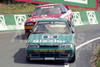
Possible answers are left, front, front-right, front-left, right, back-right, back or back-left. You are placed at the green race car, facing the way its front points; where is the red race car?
back

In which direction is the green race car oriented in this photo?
toward the camera

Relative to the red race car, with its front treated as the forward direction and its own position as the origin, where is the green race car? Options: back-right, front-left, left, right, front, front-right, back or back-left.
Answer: front-left

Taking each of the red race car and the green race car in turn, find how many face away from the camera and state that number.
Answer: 0
